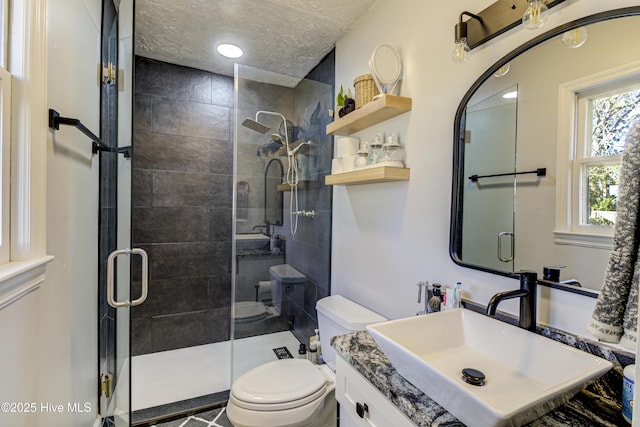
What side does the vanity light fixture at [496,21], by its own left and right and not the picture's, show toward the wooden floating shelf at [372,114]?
right

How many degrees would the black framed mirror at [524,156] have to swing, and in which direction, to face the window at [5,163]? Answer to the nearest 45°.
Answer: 0° — it already faces it

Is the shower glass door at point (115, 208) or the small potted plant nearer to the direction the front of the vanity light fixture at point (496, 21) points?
the shower glass door

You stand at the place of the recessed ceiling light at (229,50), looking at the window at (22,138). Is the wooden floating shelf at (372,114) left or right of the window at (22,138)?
left

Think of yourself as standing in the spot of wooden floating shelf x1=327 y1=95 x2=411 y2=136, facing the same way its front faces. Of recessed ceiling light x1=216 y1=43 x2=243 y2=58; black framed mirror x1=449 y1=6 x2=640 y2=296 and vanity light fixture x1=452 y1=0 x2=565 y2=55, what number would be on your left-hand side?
2

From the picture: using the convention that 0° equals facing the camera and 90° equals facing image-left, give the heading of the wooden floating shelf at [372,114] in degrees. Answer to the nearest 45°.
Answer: approximately 45°

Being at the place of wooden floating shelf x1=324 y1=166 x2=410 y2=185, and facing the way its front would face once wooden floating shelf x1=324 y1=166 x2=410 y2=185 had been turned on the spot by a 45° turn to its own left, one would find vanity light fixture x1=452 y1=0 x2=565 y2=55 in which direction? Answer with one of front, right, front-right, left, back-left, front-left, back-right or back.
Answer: front-left

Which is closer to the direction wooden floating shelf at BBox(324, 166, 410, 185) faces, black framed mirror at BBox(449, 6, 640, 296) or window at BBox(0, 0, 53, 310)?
the window
